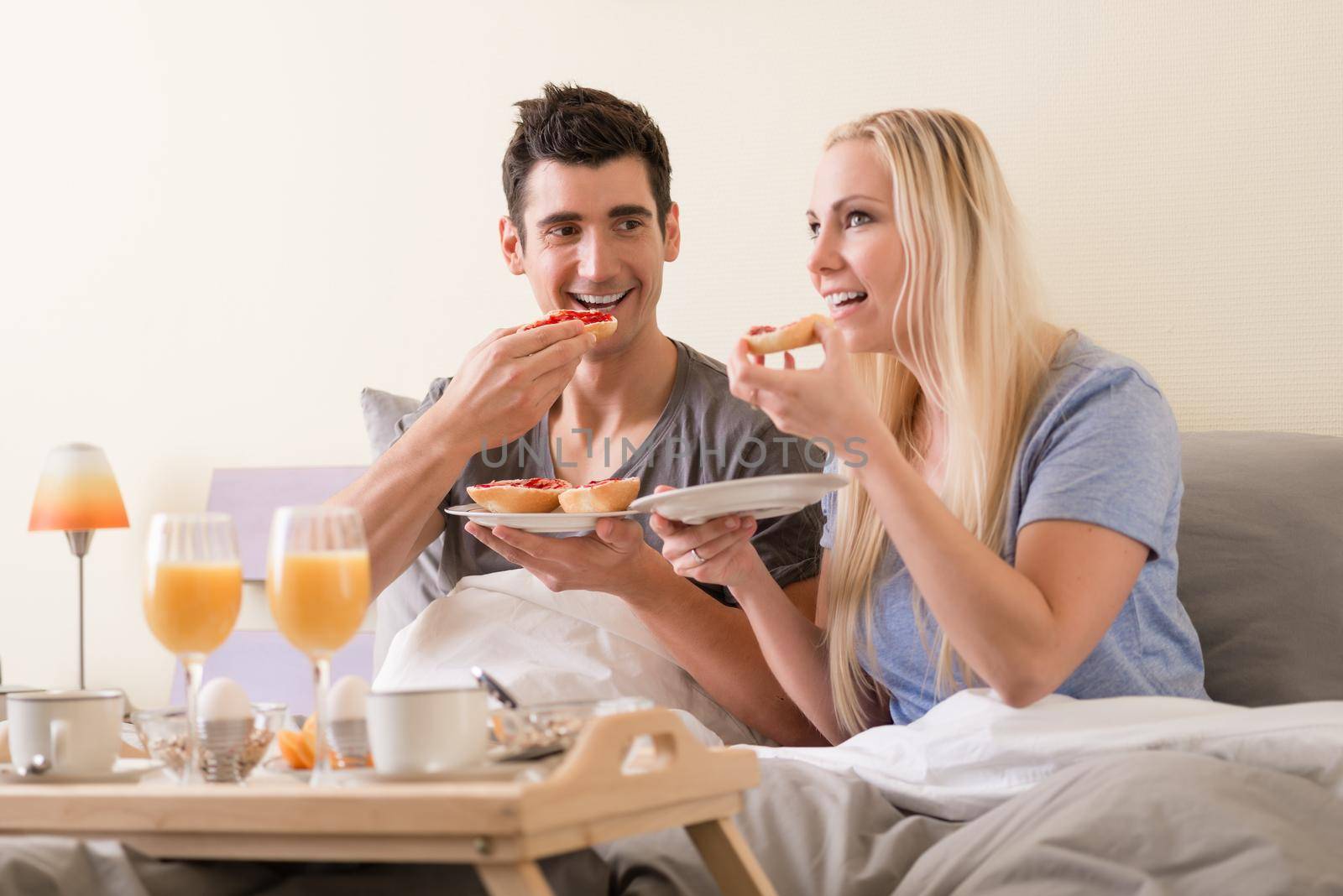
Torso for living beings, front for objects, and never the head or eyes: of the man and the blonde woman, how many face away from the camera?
0

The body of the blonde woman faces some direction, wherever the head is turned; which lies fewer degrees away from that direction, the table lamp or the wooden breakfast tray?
the wooden breakfast tray

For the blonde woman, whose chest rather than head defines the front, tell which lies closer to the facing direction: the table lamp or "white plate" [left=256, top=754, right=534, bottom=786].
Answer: the white plate

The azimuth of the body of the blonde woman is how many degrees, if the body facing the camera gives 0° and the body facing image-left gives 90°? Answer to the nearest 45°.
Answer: approximately 45°

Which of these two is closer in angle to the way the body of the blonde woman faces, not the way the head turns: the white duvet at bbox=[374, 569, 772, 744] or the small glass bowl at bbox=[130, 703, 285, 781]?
the small glass bowl

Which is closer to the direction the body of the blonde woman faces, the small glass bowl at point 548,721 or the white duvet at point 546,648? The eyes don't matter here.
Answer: the small glass bowl

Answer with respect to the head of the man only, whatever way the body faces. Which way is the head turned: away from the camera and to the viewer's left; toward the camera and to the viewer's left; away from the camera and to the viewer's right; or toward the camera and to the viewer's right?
toward the camera and to the viewer's right

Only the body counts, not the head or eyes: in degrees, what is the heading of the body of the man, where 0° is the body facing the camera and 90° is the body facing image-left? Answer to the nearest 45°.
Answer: approximately 0°

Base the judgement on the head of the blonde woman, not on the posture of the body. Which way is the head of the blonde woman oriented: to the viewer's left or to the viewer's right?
to the viewer's left

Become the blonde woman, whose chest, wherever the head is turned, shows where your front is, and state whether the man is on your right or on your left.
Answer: on your right

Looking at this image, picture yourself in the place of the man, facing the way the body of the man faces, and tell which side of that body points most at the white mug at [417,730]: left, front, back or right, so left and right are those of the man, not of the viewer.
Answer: front

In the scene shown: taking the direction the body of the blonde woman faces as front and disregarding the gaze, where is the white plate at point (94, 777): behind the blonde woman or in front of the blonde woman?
in front

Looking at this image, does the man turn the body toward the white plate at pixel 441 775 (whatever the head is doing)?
yes
